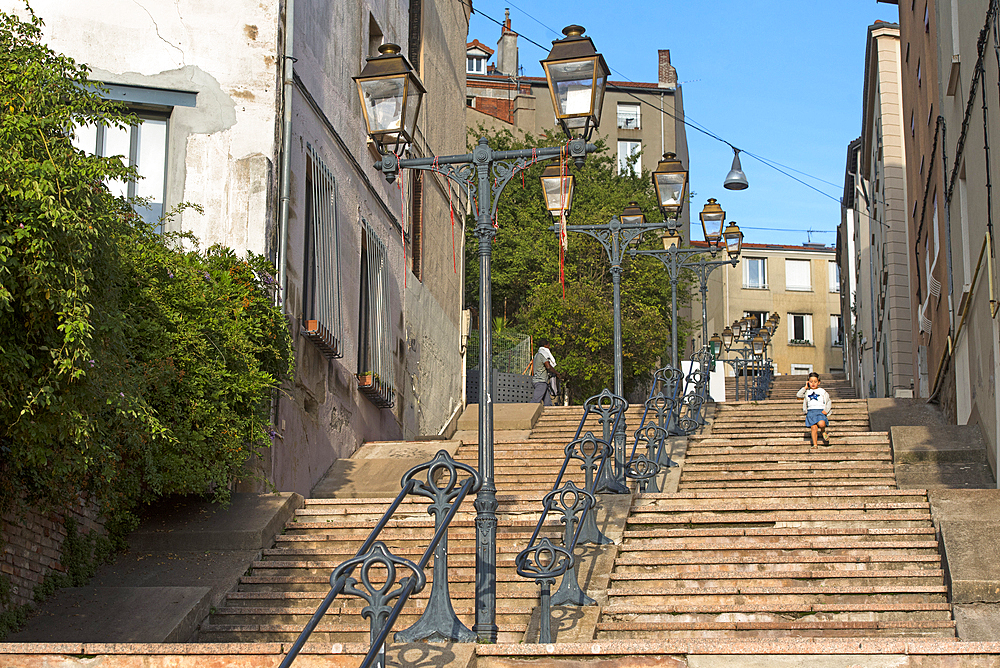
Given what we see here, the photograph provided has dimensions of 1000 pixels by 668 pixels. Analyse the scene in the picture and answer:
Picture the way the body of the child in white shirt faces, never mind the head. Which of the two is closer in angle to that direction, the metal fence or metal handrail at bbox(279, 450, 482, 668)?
the metal handrail

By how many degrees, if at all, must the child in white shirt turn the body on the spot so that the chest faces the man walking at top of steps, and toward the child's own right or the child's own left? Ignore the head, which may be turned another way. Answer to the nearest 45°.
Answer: approximately 135° to the child's own right

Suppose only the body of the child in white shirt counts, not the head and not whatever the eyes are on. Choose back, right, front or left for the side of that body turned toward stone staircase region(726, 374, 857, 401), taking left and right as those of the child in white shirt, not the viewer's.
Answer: back

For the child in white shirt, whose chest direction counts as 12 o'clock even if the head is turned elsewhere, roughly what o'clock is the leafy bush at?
The leafy bush is roughly at 1 o'clock from the child in white shirt.

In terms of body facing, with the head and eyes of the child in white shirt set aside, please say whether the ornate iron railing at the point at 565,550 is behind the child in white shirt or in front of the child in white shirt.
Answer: in front

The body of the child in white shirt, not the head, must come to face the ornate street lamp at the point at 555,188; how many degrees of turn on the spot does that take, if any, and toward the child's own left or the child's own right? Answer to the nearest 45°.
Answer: approximately 45° to the child's own right

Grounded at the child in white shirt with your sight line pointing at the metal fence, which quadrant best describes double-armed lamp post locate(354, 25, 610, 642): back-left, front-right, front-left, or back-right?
back-left

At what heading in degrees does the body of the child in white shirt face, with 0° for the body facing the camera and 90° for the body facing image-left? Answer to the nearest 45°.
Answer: approximately 0°
